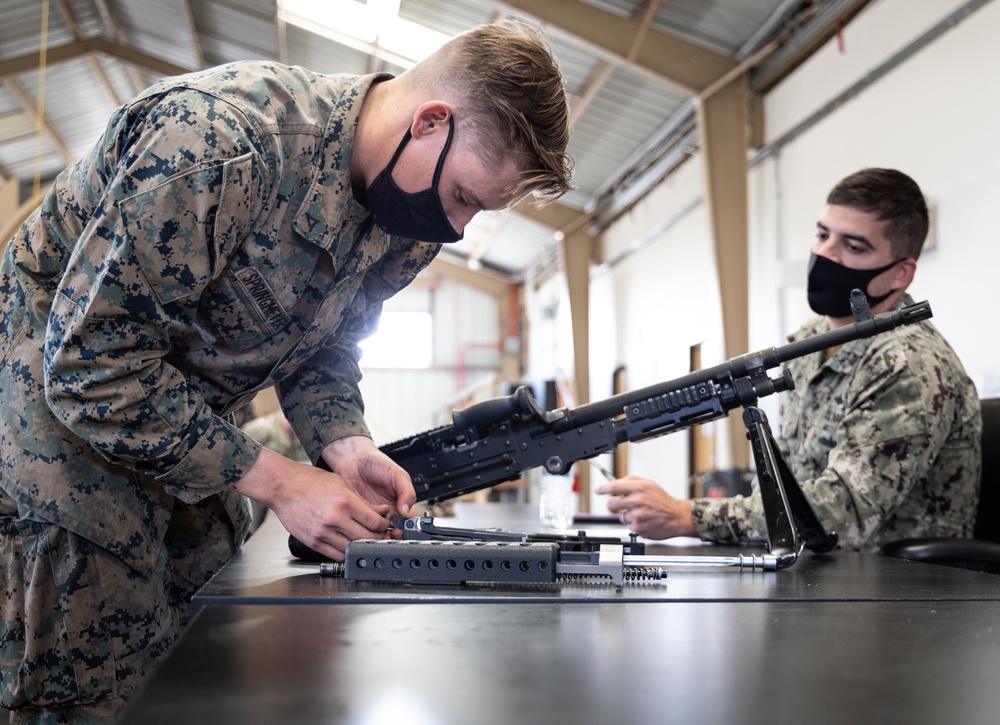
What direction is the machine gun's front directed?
to the viewer's right

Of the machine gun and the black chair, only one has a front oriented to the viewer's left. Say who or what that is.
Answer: the black chair

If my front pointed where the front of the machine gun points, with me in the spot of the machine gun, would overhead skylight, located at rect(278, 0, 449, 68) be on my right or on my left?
on my left

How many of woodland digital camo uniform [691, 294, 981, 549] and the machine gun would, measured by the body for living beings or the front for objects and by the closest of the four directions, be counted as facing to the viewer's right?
1

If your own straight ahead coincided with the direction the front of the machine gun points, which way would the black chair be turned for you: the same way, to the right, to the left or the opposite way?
the opposite way

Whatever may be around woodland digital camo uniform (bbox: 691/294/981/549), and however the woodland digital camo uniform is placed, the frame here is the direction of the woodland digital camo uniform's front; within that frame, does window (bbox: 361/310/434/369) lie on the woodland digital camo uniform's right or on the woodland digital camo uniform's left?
on the woodland digital camo uniform's right

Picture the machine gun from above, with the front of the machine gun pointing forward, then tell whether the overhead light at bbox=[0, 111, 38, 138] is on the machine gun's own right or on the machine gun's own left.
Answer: on the machine gun's own left

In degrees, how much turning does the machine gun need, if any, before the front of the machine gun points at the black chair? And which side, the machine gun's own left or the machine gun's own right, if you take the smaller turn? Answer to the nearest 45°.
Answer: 0° — it already faces it

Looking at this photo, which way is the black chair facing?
to the viewer's left

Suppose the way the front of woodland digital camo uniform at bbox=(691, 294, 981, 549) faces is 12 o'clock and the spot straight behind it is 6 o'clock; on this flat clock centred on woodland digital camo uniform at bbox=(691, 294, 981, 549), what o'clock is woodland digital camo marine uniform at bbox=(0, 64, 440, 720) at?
woodland digital camo marine uniform at bbox=(0, 64, 440, 720) is roughly at 12 o'clock from woodland digital camo uniform at bbox=(691, 294, 981, 549).

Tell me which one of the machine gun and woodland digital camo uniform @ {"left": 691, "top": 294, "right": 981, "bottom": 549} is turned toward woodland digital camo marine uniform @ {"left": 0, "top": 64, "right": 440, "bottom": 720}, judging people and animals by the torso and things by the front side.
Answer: woodland digital camo uniform @ {"left": 691, "top": 294, "right": 981, "bottom": 549}

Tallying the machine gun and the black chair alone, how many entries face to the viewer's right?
1
